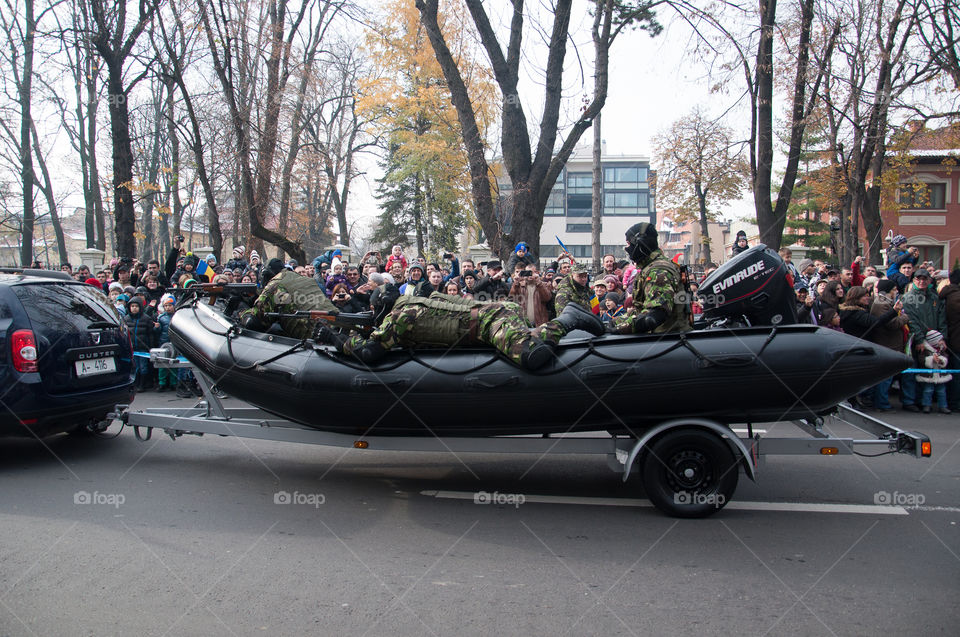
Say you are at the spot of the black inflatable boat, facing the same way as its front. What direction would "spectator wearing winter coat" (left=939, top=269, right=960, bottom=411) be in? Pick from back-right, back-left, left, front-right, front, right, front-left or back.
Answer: back-right

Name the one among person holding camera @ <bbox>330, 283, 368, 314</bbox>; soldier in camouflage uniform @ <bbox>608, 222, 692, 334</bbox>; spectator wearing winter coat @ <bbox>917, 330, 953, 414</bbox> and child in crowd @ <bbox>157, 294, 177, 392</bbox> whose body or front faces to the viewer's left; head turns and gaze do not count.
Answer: the soldier in camouflage uniform

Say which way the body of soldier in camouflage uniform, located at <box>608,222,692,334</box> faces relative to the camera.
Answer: to the viewer's left

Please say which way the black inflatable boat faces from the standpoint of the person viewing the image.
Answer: facing to the left of the viewer

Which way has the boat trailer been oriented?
to the viewer's left

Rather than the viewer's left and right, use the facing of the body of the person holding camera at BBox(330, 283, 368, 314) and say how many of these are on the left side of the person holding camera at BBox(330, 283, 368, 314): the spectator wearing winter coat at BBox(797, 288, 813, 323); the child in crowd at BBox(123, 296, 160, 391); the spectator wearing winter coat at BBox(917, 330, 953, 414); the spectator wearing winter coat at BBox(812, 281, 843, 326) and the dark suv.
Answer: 3

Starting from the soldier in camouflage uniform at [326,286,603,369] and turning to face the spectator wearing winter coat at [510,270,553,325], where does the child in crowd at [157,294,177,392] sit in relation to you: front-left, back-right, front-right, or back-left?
front-left

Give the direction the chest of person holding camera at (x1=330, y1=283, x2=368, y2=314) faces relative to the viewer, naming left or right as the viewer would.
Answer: facing the viewer

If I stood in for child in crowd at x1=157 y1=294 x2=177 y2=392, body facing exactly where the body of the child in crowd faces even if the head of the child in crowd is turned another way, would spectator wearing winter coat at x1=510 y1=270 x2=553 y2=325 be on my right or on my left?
on my left

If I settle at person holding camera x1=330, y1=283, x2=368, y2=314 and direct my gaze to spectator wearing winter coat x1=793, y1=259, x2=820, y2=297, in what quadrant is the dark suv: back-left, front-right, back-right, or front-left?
back-right

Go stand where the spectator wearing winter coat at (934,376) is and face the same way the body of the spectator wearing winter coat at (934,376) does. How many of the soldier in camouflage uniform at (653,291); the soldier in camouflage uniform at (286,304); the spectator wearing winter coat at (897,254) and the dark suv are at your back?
1

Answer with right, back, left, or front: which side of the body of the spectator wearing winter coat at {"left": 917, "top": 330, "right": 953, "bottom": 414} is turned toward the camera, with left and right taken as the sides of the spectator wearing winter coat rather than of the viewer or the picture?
front
